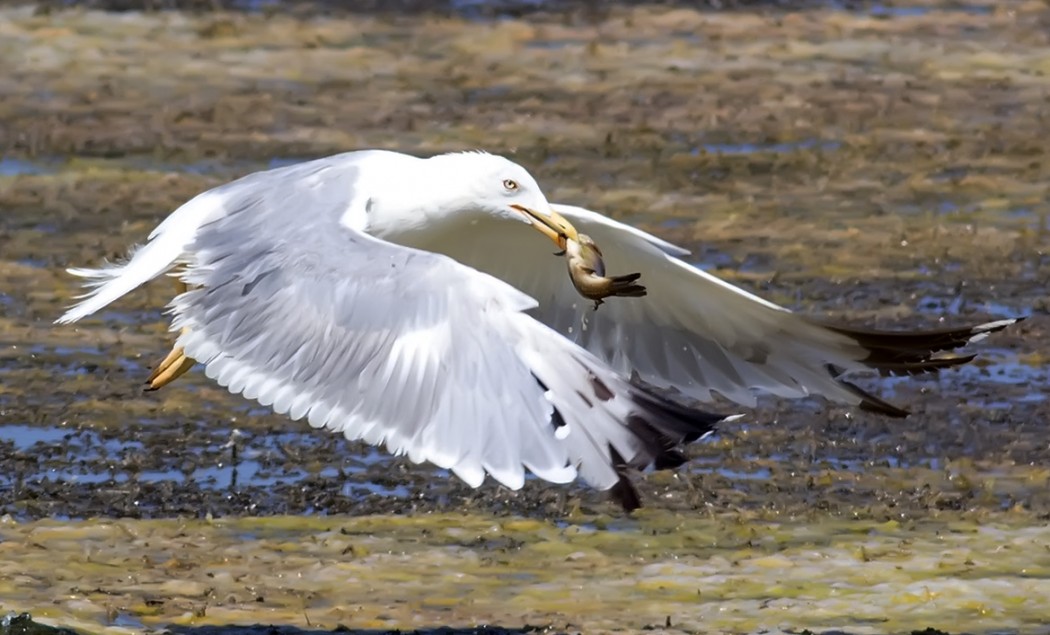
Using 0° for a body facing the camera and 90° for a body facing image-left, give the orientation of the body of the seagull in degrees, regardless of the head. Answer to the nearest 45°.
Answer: approximately 270°
